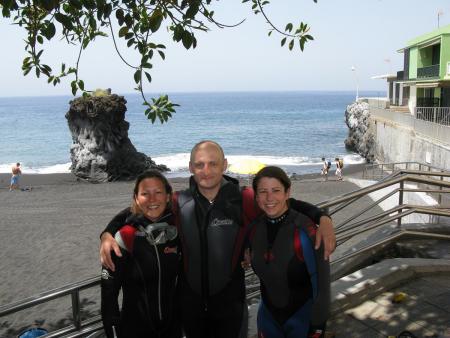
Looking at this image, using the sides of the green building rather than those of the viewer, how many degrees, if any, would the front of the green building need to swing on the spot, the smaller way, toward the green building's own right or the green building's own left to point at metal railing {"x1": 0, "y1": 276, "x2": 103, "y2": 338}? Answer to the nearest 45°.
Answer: approximately 45° to the green building's own left

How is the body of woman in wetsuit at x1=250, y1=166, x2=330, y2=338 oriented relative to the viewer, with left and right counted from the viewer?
facing the viewer and to the left of the viewer

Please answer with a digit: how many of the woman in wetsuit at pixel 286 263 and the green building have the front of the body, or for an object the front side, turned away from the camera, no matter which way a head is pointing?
0

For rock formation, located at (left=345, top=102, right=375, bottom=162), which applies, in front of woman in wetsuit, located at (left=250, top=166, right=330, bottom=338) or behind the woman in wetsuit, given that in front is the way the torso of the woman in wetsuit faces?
behind

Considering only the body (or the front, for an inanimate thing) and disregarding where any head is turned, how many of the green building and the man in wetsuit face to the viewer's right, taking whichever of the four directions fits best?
0

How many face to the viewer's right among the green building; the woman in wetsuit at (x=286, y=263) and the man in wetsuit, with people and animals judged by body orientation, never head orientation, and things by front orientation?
0

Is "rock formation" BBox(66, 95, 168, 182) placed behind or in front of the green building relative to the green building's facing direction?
in front

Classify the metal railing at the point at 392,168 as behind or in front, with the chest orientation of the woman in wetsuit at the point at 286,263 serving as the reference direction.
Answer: behind

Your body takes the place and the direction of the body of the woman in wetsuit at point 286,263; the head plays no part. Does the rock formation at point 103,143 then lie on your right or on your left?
on your right

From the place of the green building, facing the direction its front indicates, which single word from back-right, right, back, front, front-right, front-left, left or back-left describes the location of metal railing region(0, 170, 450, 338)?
front-left

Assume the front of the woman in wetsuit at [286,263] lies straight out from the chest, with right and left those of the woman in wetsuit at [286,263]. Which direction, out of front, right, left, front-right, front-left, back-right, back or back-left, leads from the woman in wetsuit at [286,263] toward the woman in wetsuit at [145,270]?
front-right

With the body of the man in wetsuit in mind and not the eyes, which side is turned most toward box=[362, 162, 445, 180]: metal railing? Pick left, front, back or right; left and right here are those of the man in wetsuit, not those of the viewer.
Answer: back

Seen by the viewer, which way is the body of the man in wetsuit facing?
toward the camera
